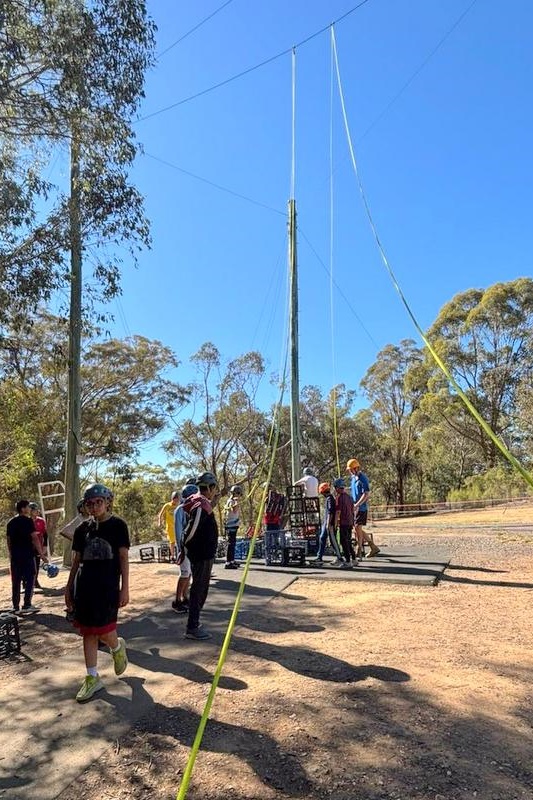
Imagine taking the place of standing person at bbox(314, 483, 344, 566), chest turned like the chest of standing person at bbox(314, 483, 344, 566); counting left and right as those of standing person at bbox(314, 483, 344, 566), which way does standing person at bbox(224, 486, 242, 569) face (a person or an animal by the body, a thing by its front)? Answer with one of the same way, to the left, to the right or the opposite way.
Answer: the opposite way

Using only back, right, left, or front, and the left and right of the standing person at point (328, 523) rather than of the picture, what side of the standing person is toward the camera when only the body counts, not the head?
left

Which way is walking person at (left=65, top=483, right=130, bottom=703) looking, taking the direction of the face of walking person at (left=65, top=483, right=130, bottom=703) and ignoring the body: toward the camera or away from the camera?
toward the camera

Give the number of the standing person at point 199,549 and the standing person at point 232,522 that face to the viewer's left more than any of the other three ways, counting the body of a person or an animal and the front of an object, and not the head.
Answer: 0

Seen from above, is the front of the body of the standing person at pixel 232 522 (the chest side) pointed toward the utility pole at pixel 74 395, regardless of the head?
no

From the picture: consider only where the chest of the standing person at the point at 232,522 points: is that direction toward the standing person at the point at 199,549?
no

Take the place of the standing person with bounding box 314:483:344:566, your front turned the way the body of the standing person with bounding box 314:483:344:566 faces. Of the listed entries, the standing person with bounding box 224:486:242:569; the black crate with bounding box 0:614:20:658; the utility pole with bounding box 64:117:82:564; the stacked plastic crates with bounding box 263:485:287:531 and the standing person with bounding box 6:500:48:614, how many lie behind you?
0

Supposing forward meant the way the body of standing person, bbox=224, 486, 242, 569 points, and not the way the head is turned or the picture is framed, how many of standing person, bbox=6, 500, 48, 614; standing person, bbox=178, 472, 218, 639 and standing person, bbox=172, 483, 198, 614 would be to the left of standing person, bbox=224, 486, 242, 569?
0

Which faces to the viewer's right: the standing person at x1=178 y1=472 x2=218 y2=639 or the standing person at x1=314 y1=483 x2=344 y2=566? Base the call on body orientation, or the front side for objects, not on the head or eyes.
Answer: the standing person at x1=178 y1=472 x2=218 y2=639
